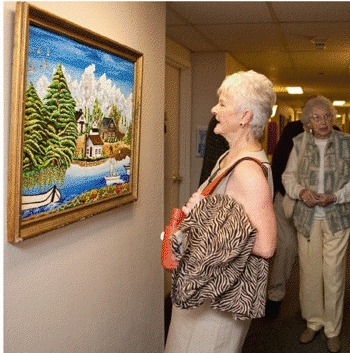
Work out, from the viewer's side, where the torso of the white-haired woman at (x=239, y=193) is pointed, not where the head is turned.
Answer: to the viewer's left

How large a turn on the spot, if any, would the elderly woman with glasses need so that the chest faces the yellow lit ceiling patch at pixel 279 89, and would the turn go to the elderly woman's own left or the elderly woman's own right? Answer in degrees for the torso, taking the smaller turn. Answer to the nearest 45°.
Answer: approximately 180°

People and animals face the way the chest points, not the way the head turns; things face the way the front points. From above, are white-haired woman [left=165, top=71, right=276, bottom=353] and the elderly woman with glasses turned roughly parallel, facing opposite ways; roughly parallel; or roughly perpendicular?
roughly perpendicular

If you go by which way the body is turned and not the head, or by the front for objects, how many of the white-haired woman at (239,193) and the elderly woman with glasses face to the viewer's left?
1

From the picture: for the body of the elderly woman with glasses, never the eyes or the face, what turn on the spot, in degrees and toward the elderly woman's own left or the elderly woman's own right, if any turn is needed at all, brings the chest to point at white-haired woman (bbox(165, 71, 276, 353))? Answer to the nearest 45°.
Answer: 0° — they already face them

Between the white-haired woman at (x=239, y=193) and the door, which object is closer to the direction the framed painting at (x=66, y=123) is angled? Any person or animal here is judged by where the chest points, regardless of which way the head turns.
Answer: the white-haired woman

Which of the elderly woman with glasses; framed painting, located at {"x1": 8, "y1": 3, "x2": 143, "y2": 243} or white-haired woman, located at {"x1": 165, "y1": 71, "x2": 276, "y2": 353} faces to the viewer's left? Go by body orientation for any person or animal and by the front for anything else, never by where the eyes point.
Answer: the white-haired woman

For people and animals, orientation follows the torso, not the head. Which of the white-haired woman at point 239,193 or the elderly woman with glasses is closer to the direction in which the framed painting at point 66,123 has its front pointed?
the white-haired woman

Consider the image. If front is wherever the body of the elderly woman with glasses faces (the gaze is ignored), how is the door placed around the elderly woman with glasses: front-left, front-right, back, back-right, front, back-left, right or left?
back-right

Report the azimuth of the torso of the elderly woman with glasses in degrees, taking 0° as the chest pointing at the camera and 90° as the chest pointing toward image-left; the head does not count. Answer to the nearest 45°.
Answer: approximately 0°

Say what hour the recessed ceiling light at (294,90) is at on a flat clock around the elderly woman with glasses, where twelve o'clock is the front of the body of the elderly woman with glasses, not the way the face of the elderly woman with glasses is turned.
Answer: The recessed ceiling light is roughly at 6 o'clock from the elderly woman with glasses.

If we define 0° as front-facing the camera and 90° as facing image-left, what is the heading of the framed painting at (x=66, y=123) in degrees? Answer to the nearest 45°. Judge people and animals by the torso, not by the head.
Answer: approximately 315°
